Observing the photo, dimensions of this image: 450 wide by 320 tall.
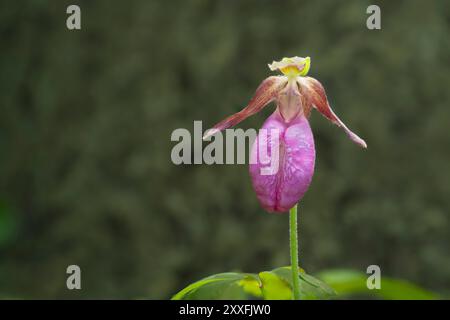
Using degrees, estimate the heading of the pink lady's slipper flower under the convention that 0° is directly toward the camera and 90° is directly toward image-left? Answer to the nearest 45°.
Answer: approximately 0°
